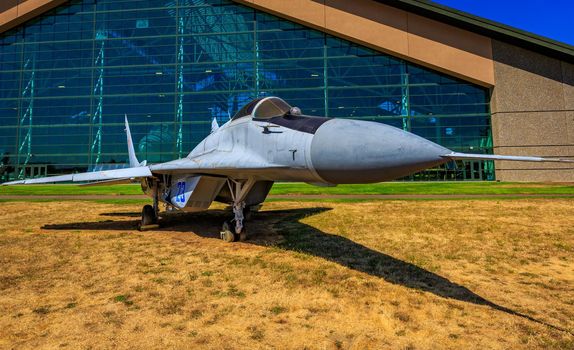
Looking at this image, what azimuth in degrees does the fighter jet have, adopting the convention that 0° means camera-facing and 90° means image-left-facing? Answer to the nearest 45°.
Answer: approximately 315°
